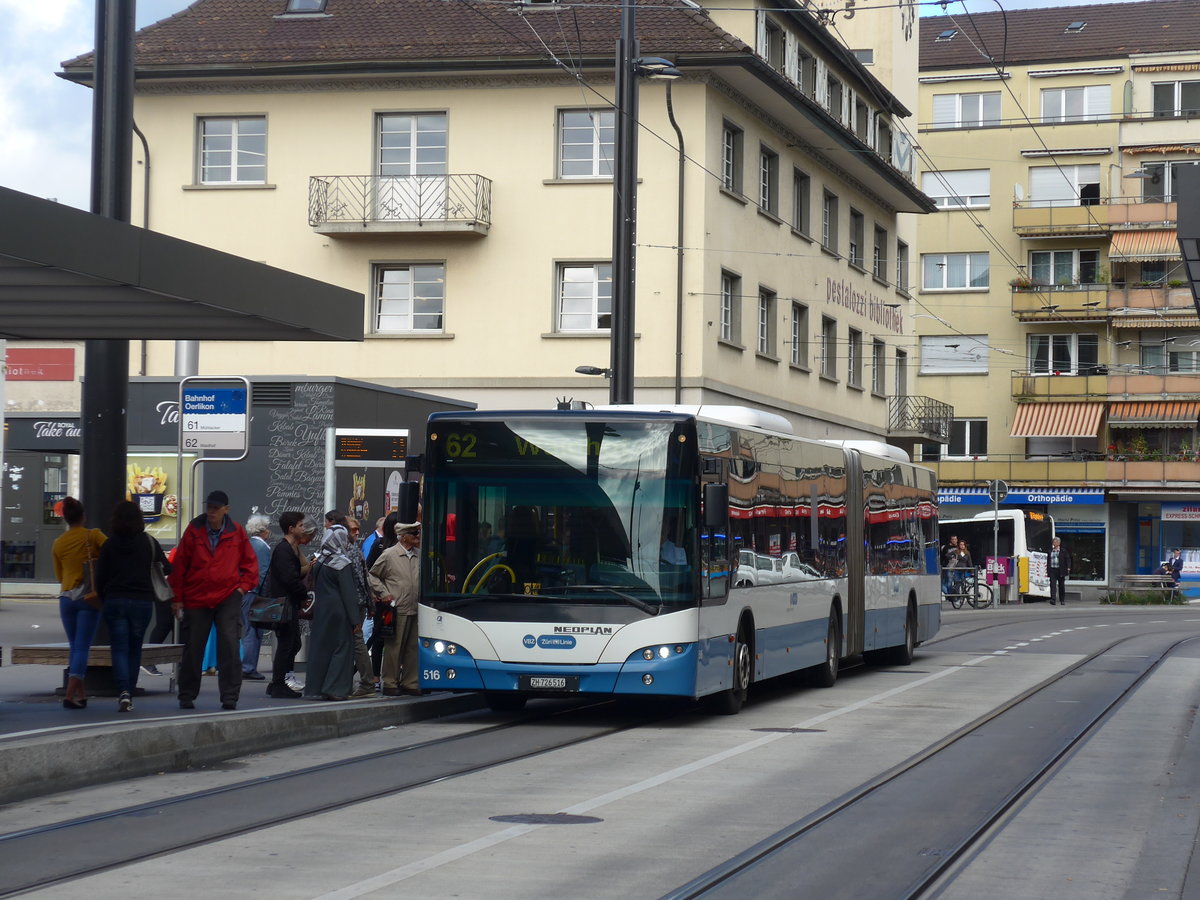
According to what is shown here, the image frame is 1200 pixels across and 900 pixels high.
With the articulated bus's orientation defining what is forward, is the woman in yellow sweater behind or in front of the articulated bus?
in front

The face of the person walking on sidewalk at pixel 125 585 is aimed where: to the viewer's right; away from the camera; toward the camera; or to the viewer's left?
away from the camera

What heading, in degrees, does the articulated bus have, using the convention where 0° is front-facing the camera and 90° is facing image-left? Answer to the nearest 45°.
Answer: approximately 45°

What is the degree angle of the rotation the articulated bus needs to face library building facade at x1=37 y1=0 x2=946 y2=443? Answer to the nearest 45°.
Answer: approximately 135° to its right

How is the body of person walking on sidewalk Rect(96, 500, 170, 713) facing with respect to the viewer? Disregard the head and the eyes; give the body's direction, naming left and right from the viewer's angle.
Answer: facing away from the viewer
